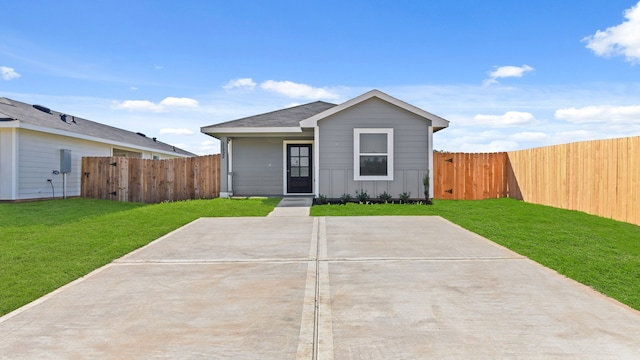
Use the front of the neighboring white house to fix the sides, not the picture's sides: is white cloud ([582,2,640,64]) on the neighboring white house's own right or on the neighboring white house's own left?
on the neighboring white house's own left

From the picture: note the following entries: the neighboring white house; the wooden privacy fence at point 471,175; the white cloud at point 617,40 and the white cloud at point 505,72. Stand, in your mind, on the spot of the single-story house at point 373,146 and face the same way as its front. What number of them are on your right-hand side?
1

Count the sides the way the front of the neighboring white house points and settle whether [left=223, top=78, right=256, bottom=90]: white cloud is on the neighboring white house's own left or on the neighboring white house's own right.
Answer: on the neighboring white house's own left

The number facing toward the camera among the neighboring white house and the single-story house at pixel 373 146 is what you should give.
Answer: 2

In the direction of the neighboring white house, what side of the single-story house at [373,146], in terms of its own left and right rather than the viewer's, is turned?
right

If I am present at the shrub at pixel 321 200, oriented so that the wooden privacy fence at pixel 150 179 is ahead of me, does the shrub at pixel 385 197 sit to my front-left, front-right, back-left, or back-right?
back-right

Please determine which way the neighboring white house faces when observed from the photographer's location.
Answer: facing the viewer

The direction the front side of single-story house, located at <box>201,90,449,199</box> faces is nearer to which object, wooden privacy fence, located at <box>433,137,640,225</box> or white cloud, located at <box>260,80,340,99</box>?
the wooden privacy fence
